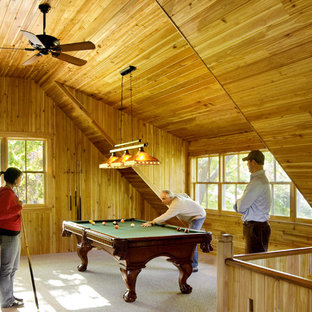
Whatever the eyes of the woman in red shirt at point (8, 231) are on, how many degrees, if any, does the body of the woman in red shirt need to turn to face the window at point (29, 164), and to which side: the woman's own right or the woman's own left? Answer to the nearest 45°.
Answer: approximately 90° to the woman's own left

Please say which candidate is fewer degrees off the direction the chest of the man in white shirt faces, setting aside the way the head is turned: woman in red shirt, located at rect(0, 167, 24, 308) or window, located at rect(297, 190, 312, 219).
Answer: the woman in red shirt

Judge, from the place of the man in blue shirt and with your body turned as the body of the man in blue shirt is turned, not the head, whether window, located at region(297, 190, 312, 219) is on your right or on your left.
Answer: on your right

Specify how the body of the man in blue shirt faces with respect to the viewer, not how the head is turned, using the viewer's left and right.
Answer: facing to the left of the viewer

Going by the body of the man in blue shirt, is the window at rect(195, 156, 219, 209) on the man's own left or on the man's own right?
on the man's own right

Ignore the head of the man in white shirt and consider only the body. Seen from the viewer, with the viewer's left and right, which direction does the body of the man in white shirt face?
facing to the left of the viewer

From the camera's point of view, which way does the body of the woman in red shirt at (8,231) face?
to the viewer's right

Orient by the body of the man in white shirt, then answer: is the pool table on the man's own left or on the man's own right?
on the man's own left

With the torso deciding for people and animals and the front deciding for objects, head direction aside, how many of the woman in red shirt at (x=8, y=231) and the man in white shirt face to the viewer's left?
1

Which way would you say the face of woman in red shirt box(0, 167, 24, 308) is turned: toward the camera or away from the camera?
away from the camera

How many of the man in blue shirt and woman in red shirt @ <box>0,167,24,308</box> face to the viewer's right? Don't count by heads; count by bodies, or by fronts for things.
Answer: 1

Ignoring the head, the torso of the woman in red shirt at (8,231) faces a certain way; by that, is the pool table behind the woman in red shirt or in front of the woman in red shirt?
in front

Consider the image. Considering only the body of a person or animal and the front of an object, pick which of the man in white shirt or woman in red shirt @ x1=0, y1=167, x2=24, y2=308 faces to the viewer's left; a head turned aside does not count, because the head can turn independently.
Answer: the man in white shirt
